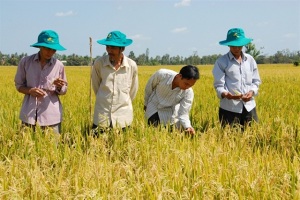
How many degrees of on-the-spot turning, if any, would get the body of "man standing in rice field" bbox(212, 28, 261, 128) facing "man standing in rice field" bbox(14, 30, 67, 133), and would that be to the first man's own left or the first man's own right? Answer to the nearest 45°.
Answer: approximately 45° to the first man's own right

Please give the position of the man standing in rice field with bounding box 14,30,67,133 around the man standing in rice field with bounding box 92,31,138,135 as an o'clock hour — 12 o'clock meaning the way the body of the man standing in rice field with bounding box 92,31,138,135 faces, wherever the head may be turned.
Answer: the man standing in rice field with bounding box 14,30,67,133 is roughly at 3 o'clock from the man standing in rice field with bounding box 92,31,138,135.

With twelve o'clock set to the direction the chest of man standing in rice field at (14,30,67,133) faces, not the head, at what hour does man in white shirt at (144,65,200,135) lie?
The man in white shirt is roughly at 9 o'clock from the man standing in rice field.

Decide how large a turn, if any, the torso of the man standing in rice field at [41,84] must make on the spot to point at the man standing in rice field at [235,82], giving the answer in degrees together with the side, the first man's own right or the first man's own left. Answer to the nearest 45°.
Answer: approximately 90° to the first man's own left

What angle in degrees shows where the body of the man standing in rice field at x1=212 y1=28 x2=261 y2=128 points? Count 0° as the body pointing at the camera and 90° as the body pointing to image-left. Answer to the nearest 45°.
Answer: approximately 0°

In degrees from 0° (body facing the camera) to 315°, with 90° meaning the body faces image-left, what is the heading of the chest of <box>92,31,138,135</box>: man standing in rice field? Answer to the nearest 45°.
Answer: approximately 0°

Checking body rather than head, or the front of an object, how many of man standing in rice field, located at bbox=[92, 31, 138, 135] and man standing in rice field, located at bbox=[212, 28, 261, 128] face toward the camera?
2
